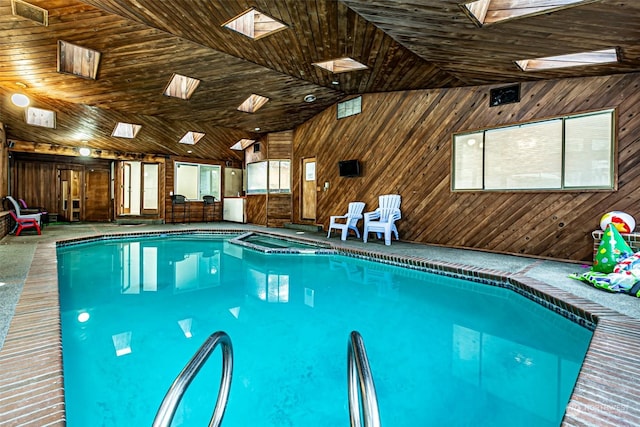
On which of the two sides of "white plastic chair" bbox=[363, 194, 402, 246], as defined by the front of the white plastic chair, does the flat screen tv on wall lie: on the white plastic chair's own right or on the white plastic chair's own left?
on the white plastic chair's own right

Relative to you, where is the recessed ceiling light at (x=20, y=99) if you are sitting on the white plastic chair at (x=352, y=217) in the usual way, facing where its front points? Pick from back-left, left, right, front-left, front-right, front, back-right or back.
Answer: front-right

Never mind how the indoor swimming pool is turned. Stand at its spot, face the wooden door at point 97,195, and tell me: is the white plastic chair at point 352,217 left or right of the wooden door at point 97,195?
right

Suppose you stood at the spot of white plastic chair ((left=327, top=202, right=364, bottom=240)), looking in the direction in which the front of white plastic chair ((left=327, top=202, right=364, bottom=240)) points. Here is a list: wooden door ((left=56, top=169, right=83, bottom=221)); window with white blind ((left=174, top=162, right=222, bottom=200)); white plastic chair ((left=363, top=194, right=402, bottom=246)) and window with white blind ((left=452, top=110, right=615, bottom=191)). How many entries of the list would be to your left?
2

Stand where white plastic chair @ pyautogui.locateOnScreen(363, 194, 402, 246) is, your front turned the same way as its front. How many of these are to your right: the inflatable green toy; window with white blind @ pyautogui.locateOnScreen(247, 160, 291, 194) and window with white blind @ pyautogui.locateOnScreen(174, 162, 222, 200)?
2

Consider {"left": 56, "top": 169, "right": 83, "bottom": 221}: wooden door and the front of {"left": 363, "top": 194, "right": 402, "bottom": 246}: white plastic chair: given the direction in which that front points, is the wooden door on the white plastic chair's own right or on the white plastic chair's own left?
on the white plastic chair's own right

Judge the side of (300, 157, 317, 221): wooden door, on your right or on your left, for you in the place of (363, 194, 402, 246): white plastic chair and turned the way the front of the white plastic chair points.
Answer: on your right

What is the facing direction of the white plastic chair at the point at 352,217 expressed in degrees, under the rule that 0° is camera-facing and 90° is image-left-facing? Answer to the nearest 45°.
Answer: approximately 45°

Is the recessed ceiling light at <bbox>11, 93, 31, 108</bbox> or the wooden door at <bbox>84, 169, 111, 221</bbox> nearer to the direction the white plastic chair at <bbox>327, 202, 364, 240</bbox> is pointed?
the recessed ceiling light

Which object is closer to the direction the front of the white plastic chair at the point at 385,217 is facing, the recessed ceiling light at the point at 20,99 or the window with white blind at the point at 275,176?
the recessed ceiling light

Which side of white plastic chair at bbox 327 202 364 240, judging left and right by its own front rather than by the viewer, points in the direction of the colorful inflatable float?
left
